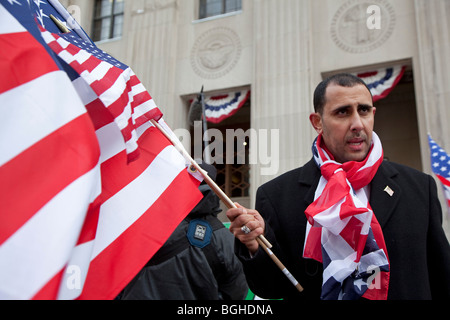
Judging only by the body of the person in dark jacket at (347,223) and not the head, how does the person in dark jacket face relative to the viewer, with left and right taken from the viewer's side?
facing the viewer

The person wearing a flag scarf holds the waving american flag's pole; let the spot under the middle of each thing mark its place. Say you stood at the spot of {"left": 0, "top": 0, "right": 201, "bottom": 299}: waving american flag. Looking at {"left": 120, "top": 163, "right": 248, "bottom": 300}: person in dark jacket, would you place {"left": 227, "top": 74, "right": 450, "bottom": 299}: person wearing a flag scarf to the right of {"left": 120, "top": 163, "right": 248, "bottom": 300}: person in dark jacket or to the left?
right

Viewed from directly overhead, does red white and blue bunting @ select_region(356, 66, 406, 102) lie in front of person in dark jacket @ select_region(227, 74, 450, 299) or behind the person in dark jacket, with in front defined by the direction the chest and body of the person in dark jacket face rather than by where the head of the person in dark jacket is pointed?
behind

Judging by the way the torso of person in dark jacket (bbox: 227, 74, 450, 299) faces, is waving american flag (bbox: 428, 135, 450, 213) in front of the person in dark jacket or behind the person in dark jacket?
behind

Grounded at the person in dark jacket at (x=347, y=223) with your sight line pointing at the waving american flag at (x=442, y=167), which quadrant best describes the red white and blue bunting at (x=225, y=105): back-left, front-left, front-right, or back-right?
front-left

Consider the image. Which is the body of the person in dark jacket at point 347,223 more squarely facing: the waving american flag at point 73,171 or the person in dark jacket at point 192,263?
the waving american flag

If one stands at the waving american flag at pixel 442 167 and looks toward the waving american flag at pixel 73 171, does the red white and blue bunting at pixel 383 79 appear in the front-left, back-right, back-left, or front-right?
back-right

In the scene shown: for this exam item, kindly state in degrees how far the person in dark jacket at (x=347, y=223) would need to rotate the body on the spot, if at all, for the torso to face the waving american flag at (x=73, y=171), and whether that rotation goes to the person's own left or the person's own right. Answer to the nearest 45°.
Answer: approximately 45° to the person's own right

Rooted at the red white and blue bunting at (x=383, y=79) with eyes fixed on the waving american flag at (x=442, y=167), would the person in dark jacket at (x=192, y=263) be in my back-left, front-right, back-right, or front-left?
front-right

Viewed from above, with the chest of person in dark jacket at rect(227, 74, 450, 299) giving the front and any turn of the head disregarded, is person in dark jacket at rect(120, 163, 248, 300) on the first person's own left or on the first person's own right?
on the first person's own right

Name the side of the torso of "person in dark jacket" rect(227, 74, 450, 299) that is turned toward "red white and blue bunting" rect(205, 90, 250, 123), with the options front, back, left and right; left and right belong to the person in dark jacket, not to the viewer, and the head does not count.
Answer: back
